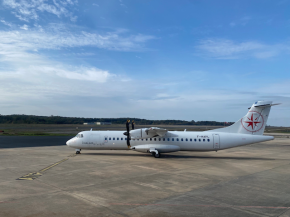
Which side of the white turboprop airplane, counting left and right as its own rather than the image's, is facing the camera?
left
